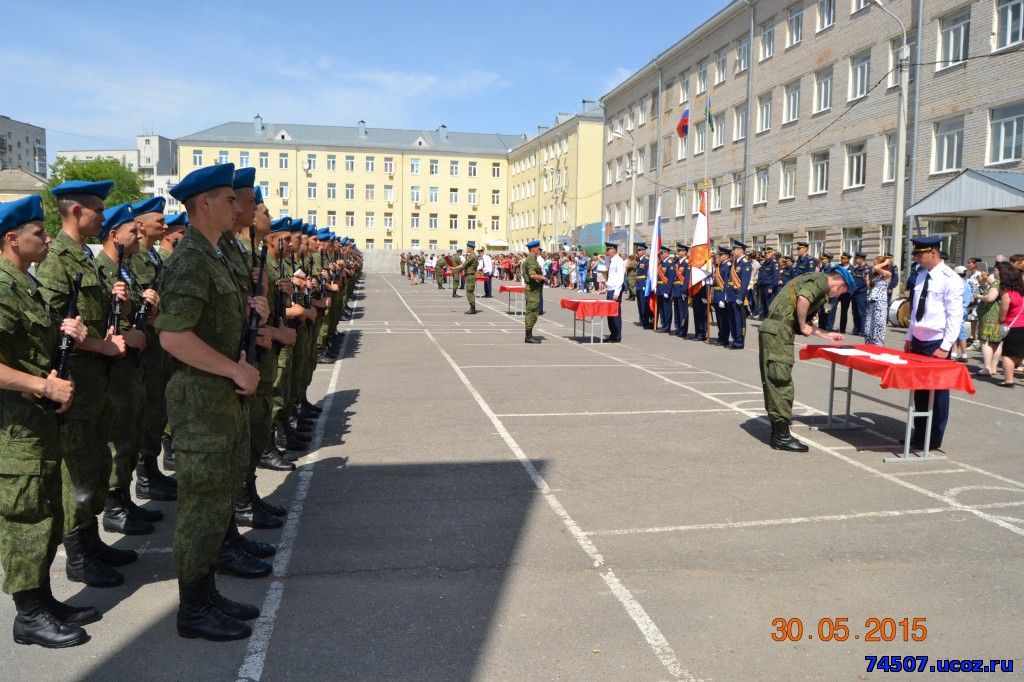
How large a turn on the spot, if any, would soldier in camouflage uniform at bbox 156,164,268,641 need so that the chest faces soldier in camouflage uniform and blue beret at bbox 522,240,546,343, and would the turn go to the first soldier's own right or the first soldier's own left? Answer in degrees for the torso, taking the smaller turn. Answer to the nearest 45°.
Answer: approximately 45° to the first soldier's own left

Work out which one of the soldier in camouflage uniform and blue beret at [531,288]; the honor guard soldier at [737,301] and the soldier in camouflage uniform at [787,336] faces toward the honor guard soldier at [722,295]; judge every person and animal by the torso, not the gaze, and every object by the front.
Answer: the soldier in camouflage uniform and blue beret at [531,288]

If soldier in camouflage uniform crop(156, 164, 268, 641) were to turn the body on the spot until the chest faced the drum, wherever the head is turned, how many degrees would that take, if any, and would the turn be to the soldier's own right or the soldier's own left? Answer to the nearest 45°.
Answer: approximately 45° to the soldier's own left

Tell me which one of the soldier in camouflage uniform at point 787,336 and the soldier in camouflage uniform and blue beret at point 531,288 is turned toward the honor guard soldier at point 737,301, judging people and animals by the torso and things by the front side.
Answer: the soldier in camouflage uniform and blue beret at point 531,288

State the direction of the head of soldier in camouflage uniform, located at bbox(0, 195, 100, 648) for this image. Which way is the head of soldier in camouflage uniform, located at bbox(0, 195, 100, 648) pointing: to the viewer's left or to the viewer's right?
to the viewer's right

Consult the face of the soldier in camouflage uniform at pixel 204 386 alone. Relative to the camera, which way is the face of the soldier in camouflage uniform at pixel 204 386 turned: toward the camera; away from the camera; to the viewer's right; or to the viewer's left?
to the viewer's right

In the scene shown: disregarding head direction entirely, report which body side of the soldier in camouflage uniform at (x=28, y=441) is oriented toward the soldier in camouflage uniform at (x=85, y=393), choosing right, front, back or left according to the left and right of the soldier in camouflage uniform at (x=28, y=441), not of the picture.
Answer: left

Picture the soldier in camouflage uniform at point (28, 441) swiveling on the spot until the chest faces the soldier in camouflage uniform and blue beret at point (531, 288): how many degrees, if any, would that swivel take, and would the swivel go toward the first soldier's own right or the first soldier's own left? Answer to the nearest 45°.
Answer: approximately 45° to the first soldier's own left

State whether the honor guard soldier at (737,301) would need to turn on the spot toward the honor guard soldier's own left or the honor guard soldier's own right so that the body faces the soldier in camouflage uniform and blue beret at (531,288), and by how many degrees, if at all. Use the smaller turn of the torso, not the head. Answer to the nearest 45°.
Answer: approximately 45° to the honor guard soldier's own right

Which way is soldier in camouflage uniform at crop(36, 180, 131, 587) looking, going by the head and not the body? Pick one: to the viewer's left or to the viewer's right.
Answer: to the viewer's right

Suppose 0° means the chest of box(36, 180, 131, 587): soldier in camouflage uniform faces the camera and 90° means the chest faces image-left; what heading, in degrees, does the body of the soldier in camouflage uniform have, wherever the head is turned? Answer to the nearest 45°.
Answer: approximately 270°

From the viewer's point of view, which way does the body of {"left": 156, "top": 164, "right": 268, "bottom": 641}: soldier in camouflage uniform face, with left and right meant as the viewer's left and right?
facing to the right of the viewer
